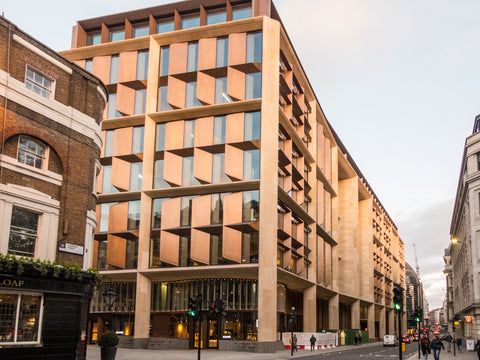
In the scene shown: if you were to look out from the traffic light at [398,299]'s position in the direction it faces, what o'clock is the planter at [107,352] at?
The planter is roughly at 3 o'clock from the traffic light.

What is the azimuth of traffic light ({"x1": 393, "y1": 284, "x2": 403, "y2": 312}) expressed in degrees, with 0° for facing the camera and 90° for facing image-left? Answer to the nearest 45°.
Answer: approximately 0°
